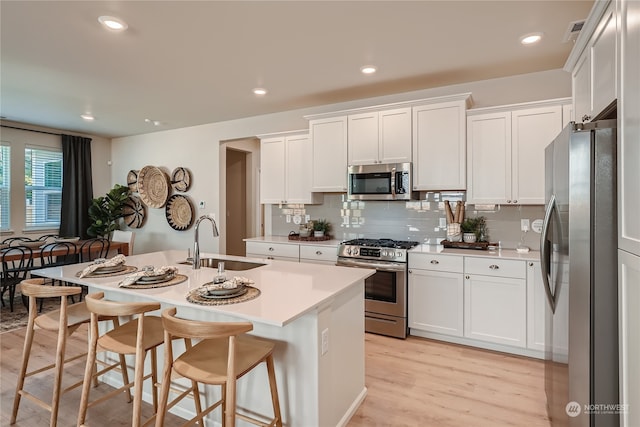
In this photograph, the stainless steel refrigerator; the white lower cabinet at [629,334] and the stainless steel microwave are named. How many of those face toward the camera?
1

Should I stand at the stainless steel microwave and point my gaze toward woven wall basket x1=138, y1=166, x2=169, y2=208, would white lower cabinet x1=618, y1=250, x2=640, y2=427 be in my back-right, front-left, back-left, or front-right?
back-left

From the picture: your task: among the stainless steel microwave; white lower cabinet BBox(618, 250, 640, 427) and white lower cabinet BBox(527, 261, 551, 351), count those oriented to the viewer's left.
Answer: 1

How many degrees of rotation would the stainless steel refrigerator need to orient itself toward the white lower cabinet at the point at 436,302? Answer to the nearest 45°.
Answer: approximately 45° to its right

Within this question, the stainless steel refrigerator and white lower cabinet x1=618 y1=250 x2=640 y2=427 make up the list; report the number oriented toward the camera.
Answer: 0

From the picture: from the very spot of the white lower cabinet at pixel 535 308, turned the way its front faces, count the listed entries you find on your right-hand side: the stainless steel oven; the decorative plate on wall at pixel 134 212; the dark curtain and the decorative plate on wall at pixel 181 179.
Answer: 4

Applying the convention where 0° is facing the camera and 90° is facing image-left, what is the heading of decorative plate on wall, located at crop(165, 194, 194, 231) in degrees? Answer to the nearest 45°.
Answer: approximately 45°

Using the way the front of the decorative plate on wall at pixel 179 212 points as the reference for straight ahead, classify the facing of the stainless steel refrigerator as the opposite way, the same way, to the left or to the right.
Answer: to the right

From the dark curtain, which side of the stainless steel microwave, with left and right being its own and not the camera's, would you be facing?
right

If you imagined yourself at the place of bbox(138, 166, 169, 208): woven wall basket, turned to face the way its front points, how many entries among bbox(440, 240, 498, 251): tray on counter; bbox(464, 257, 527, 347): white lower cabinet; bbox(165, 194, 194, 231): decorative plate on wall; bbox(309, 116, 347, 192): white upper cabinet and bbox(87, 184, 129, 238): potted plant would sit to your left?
4

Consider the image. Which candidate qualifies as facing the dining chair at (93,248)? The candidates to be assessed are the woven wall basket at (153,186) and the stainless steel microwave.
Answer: the woven wall basket

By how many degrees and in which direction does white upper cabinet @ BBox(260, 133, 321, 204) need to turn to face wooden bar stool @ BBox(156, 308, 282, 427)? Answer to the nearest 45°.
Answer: approximately 45° to its left

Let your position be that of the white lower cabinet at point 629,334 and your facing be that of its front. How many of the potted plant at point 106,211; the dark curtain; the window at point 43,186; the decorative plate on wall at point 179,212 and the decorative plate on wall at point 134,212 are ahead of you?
5

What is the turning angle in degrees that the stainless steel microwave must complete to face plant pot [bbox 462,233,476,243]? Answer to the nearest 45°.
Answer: approximately 90° to its left

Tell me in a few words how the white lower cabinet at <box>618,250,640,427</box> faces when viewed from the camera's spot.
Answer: facing to the left of the viewer
